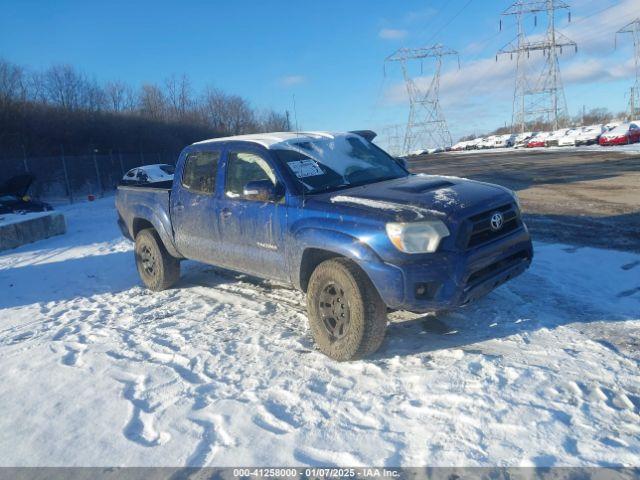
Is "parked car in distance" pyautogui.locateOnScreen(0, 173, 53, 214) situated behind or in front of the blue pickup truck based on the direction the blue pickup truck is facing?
behind

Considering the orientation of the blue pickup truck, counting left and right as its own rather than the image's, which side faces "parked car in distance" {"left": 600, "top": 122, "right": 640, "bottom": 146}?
left

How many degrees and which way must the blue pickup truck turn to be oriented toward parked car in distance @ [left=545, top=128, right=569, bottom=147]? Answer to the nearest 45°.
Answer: approximately 90° to its left

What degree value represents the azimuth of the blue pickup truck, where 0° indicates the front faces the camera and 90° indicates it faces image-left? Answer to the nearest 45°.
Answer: approximately 315°

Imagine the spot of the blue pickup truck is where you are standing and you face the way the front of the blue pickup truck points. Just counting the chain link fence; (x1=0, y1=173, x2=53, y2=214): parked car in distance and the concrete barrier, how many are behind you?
3

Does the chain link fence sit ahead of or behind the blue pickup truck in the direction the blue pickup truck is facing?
behind
